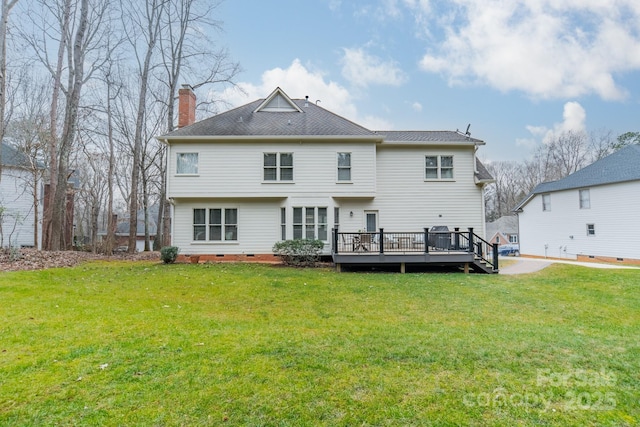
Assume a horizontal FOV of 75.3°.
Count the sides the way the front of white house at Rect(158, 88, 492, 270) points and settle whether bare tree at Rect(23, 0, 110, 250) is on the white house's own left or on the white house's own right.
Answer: on the white house's own left

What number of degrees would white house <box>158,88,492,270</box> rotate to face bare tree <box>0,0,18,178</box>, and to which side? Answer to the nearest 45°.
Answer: approximately 90° to its left

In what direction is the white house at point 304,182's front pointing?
away from the camera

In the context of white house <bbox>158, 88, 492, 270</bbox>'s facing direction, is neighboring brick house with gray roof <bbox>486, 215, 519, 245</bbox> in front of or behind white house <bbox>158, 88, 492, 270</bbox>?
in front

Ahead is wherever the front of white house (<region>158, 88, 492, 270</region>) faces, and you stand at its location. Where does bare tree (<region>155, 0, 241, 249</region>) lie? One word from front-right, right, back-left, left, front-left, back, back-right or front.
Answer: front-left

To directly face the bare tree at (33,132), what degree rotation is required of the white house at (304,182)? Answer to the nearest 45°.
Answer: approximately 90° to its left

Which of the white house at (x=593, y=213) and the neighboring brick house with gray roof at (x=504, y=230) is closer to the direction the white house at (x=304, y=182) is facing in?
the neighboring brick house with gray roof

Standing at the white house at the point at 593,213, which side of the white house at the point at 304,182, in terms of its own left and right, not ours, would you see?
right

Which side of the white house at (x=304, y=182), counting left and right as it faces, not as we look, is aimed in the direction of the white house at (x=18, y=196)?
left
